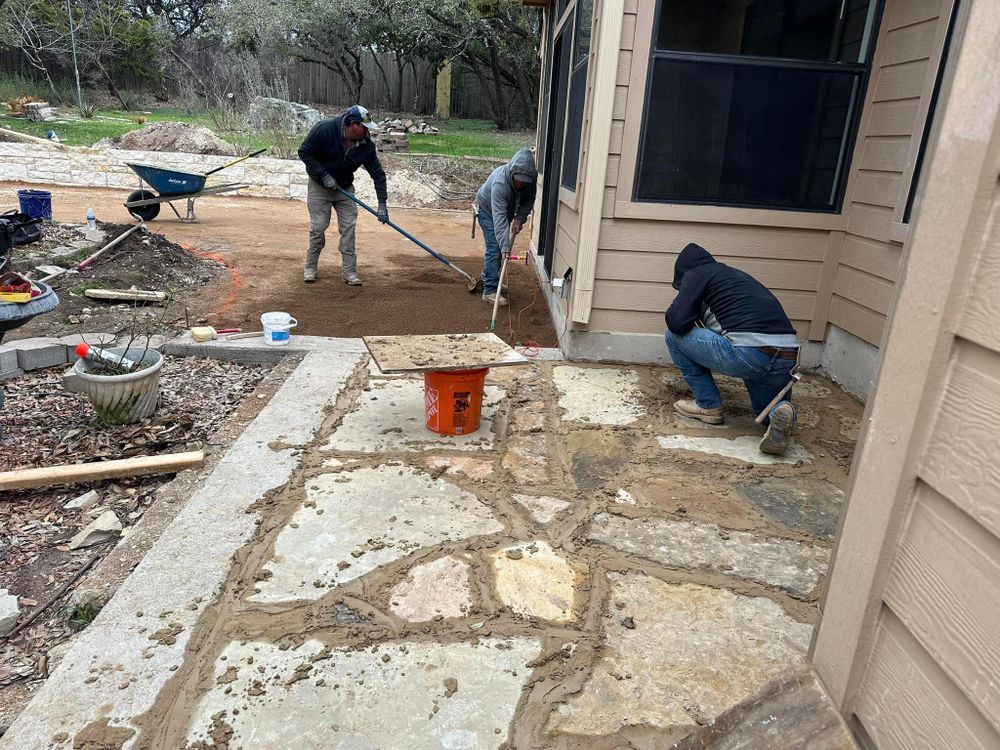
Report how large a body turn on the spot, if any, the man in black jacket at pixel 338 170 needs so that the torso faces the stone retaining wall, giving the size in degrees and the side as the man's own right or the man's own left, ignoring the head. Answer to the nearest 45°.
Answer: approximately 180°

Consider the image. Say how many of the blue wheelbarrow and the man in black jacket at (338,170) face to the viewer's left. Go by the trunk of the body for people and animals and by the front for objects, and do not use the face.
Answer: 1

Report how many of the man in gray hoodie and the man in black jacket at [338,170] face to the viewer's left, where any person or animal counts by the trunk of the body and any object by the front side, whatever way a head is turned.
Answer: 0

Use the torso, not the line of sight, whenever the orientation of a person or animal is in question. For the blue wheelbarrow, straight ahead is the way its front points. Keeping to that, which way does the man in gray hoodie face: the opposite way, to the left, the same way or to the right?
to the left

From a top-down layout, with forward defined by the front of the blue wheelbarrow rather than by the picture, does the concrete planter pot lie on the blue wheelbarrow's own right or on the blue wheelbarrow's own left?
on the blue wheelbarrow's own left

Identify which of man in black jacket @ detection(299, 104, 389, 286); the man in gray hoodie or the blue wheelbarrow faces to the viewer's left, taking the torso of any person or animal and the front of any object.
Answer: the blue wheelbarrow

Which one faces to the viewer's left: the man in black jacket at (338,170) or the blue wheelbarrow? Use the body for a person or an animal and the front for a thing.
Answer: the blue wheelbarrow

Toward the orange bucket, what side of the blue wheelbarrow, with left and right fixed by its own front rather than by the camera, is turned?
left

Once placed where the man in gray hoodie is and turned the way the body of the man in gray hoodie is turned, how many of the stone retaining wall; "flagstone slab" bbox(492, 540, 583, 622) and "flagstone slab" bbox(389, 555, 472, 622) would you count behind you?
1

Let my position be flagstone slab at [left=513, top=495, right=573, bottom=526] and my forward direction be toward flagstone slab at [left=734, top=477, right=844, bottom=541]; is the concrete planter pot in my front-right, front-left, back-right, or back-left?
back-left

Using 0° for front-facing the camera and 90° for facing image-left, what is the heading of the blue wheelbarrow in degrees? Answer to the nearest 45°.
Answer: approximately 90°
